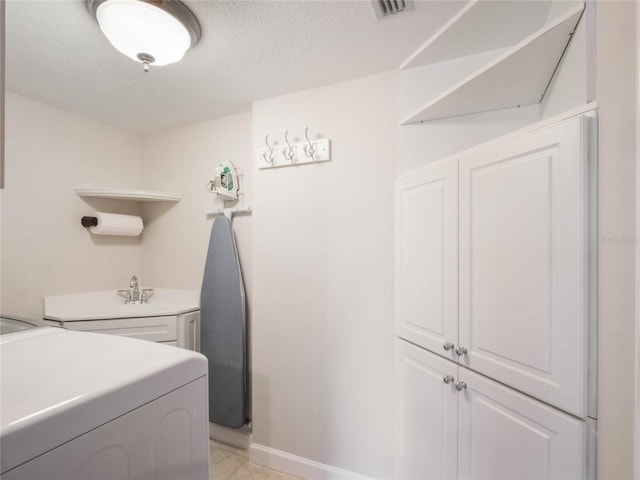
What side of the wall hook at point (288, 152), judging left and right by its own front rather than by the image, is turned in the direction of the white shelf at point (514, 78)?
left

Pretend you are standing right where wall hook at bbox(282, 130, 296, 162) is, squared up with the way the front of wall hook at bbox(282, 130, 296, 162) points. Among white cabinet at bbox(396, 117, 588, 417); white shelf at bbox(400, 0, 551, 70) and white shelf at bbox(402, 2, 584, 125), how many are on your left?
3

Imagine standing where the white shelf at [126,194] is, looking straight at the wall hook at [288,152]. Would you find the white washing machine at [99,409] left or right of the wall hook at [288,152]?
right

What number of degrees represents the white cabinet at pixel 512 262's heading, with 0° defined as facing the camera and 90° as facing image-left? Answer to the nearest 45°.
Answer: approximately 45°

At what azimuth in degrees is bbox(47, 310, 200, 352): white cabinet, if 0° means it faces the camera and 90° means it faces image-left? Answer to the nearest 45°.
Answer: approximately 0°

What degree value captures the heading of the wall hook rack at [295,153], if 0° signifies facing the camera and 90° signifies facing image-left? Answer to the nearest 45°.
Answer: approximately 45°

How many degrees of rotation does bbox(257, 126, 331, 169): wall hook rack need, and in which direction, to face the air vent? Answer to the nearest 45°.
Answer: approximately 90° to its left
